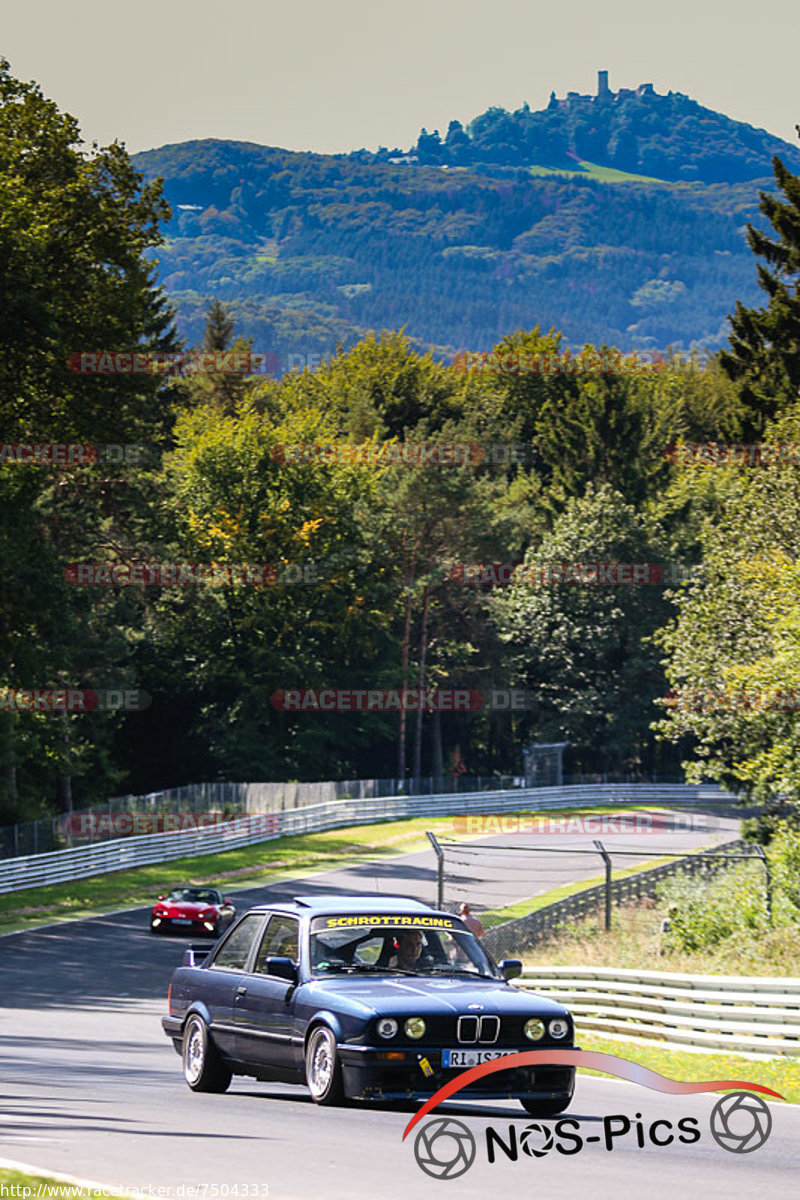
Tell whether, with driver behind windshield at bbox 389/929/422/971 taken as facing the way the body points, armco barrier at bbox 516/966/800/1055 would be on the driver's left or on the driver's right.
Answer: on the driver's left

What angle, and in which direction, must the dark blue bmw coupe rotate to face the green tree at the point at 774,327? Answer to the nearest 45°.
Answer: approximately 135° to its left

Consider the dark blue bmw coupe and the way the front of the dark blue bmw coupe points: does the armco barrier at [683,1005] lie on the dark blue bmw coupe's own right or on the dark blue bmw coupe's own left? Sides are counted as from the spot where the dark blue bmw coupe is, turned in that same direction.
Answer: on the dark blue bmw coupe's own left

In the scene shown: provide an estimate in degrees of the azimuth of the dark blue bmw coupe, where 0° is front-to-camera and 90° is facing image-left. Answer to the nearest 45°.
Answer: approximately 315°

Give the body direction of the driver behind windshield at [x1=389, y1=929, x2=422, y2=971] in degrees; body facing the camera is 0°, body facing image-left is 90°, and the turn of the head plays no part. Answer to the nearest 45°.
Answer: approximately 315°

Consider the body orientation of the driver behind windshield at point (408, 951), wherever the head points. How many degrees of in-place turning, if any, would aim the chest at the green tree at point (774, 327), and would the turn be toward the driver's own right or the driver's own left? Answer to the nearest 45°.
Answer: approximately 135° to the driver's own left

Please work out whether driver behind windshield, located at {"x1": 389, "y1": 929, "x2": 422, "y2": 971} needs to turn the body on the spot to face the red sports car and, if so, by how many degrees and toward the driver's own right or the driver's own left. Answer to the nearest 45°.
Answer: approximately 135° to the driver's own left
